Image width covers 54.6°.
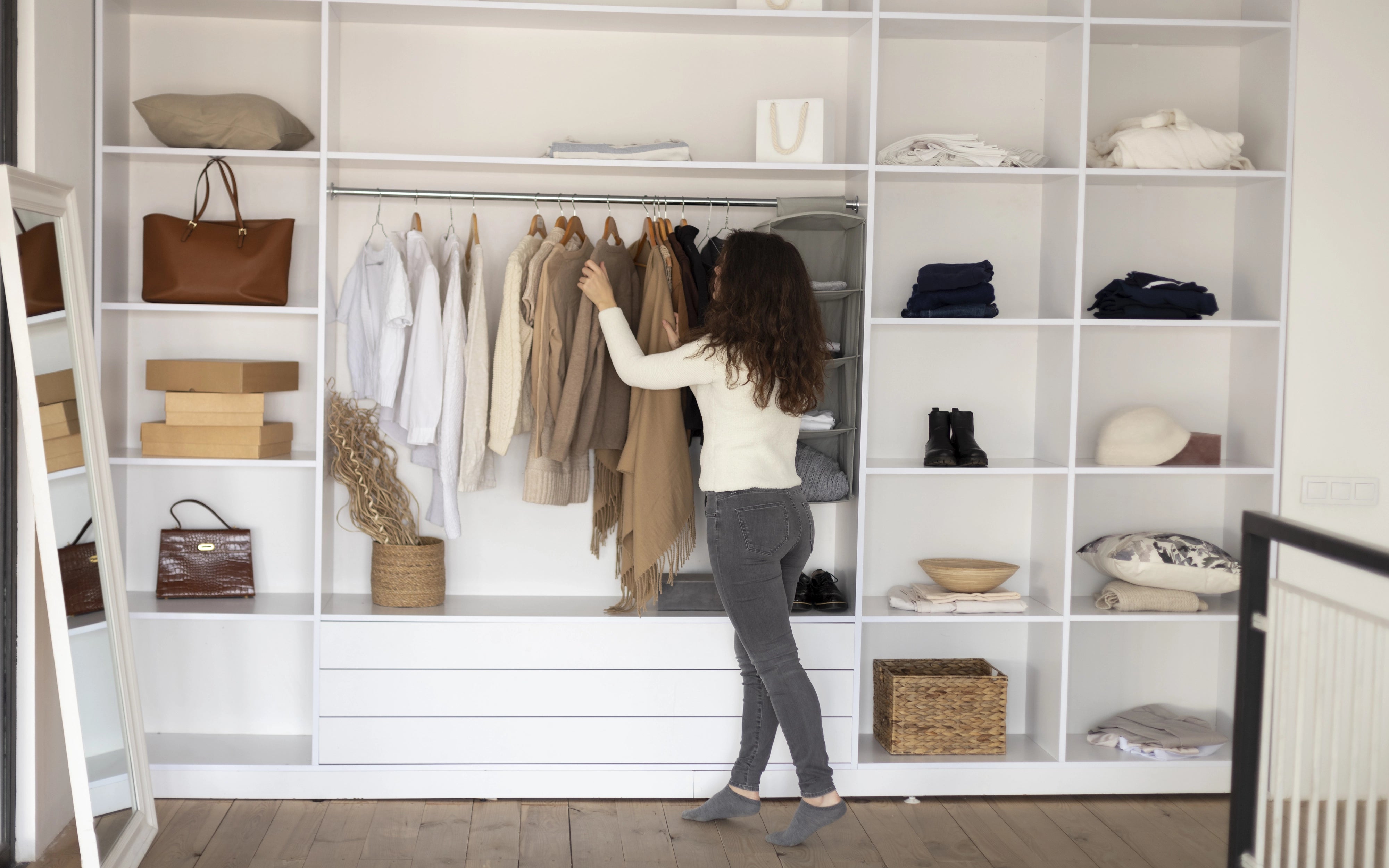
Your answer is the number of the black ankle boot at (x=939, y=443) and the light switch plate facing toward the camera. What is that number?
2

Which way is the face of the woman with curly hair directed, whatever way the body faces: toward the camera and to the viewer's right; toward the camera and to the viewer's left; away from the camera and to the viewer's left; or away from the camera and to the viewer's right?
away from the camera and to the viewer's left

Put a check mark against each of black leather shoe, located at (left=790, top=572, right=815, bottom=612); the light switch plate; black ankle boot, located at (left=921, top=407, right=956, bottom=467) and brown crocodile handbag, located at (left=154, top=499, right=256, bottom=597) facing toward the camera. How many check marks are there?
4

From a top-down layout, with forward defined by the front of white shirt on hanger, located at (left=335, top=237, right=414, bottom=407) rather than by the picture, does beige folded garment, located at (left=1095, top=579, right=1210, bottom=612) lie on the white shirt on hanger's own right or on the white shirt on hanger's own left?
on the white shirt on hanger's own left

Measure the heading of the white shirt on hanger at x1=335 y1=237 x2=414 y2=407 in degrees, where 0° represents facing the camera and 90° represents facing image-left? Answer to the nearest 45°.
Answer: approximately 45°

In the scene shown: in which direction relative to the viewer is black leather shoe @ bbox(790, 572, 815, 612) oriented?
toward the camera

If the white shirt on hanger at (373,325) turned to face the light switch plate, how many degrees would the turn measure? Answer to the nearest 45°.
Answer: approximately 135° to its left

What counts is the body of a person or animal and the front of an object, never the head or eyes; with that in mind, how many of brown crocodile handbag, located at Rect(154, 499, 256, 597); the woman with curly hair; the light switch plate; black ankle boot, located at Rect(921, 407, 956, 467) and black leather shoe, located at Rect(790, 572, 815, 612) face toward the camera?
4

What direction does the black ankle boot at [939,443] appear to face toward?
toward the camera

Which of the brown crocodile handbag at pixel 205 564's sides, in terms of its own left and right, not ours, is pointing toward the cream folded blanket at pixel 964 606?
left

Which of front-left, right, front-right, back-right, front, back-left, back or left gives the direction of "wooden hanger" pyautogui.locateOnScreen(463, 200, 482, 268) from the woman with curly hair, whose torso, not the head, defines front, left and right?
front

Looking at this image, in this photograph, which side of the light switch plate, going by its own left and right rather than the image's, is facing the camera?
front
